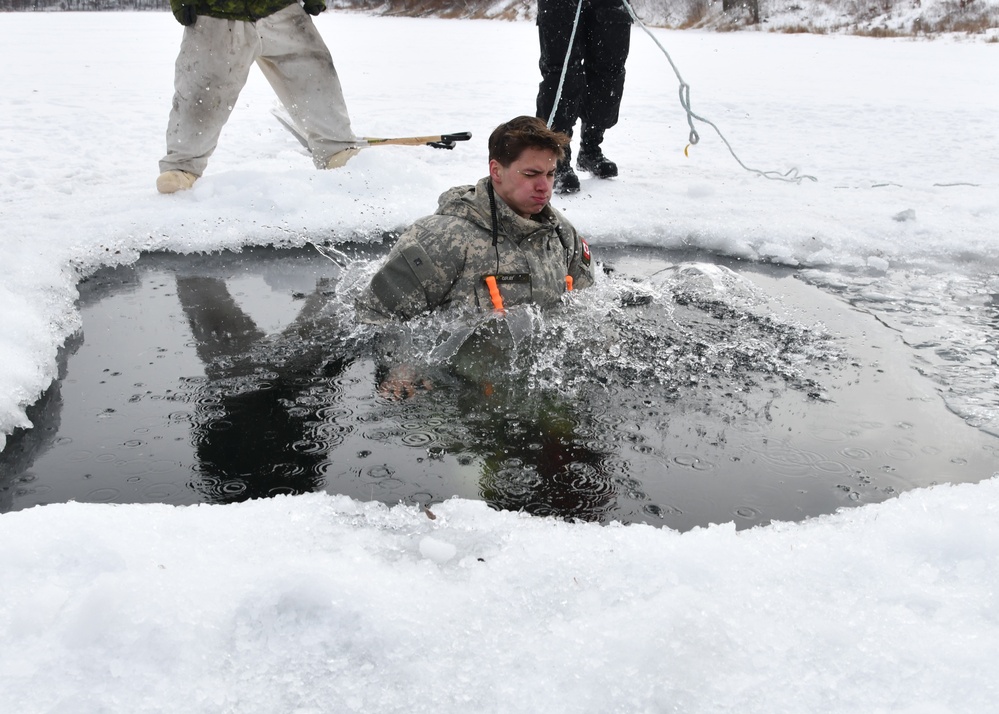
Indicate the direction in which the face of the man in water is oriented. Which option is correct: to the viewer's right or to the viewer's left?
to the viewer's right

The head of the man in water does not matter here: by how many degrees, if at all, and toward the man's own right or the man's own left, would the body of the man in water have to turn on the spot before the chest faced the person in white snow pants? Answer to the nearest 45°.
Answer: approximately 180°

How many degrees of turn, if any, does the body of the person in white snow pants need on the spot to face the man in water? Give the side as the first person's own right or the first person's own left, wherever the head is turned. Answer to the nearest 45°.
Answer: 0° — they already face them

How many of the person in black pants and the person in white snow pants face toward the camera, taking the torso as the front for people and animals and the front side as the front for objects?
2

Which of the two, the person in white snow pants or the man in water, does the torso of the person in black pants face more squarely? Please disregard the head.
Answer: the man in water

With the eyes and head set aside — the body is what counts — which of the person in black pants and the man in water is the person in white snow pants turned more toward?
the man in water

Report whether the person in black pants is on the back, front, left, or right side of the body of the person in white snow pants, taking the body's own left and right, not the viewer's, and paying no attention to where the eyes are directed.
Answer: left

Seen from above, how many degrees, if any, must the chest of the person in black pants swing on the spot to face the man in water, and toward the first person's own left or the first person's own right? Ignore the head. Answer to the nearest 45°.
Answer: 0° — they already face them
